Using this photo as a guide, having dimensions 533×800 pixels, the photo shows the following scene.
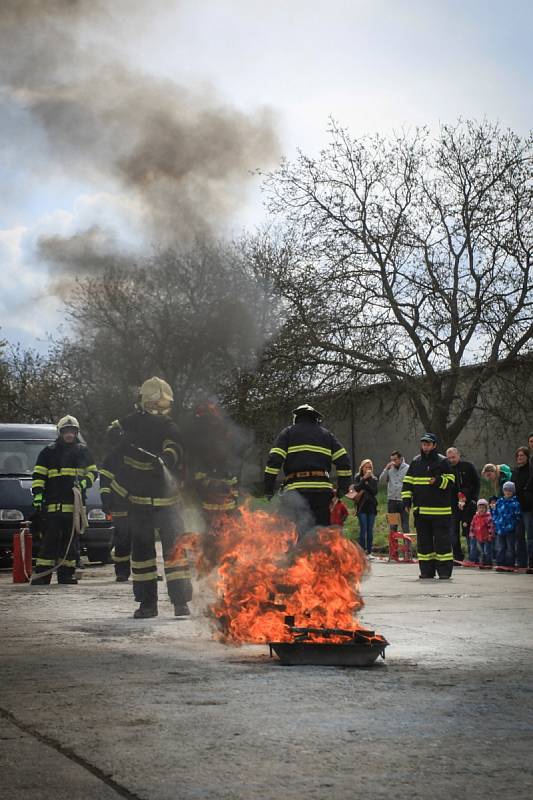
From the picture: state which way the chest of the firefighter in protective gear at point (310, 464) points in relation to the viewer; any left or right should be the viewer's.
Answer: facing away from the viewer

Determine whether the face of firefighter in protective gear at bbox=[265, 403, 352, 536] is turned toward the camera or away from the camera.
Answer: away from the camera

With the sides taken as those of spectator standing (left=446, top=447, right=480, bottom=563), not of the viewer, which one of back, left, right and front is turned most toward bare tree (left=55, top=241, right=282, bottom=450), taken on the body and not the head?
right

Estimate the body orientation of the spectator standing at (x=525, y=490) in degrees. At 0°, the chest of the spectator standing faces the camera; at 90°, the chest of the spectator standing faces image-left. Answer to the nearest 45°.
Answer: approximately 45°

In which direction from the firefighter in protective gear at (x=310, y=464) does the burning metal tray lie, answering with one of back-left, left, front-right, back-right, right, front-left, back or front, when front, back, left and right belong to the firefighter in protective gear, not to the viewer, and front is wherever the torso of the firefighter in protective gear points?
back

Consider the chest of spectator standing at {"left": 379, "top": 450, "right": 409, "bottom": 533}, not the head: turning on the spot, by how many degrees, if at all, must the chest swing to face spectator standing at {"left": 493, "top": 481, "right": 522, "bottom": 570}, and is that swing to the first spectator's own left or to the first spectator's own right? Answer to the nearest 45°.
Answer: approximately 45° to the first spectator's own left

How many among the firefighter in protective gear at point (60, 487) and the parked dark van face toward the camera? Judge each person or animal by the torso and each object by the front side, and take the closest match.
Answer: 2

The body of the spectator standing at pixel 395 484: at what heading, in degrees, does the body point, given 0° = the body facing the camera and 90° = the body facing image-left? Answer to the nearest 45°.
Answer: approximately 45°

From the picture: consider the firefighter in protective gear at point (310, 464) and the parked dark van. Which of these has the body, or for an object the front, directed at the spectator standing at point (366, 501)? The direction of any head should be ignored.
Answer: the firefighter in protective gear
